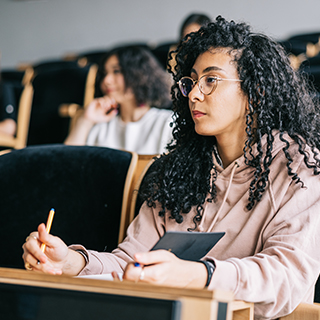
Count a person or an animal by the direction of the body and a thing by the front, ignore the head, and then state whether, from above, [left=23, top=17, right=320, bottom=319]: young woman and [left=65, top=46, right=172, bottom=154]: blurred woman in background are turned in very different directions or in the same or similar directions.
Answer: same or similar directions

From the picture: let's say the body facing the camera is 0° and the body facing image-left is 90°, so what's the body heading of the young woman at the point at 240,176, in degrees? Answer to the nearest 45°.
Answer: approximately 45°

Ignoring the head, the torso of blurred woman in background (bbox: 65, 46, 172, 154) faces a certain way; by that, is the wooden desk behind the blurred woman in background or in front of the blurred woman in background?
in front

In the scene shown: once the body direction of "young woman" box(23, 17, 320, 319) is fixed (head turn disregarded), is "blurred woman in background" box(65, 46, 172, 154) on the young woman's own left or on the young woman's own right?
on the young woman's own right

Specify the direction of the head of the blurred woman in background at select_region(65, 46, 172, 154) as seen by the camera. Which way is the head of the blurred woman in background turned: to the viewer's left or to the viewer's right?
to the viewer's left

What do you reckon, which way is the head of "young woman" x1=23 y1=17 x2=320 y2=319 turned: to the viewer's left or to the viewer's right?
to the viewer's left

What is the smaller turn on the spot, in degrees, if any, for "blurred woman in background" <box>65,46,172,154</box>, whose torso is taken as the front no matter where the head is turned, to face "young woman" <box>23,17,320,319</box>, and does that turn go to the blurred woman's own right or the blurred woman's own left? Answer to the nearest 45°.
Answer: approximately 45° to the blurred woman's own left

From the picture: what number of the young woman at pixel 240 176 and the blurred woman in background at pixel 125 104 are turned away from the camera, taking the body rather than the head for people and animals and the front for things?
0

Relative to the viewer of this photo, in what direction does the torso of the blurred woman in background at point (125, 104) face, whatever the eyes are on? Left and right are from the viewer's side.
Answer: facing the viewer and to the left of the viewer
